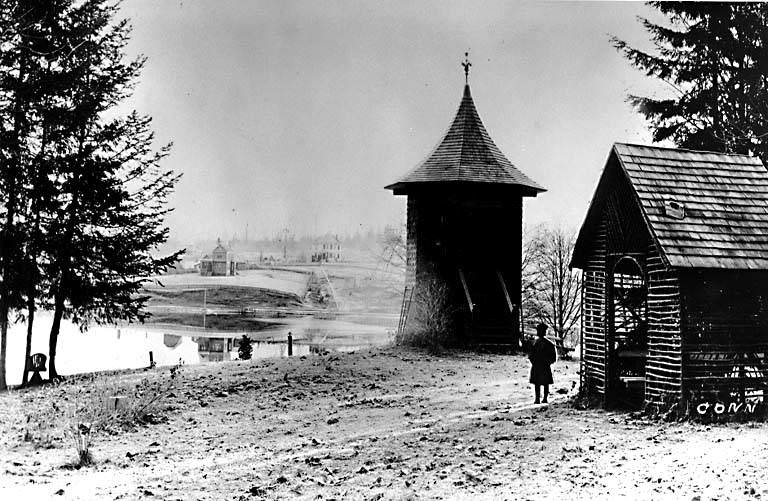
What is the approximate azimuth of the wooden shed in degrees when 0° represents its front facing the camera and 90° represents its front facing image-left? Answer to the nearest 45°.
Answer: approximately 45°

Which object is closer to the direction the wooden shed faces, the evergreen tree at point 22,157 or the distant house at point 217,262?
the evergreen tree

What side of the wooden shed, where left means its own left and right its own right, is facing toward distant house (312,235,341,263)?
right

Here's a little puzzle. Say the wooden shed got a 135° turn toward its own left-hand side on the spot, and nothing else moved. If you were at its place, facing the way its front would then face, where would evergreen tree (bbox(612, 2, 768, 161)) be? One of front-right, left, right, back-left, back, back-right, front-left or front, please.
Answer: left

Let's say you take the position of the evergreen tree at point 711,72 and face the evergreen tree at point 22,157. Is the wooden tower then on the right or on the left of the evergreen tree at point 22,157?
right
